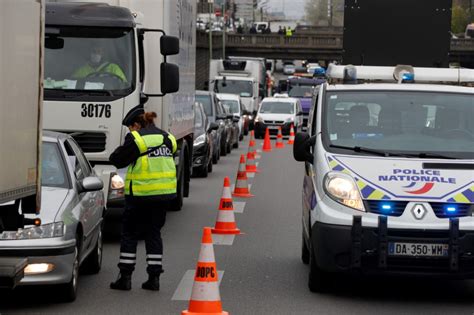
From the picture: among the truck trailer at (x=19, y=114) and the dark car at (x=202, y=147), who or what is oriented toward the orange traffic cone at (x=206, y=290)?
the dark car

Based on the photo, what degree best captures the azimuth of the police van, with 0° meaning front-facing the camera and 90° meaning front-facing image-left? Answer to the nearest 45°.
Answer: approximately 0°

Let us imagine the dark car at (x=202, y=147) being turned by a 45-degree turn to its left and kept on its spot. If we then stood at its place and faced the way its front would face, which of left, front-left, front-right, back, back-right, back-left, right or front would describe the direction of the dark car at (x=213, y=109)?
back-left

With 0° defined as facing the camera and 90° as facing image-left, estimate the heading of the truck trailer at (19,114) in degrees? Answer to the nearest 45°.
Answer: approximately 45°

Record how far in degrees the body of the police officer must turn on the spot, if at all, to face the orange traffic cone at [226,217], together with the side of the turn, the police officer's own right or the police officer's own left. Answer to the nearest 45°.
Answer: approximately 45° to the police officer's own right

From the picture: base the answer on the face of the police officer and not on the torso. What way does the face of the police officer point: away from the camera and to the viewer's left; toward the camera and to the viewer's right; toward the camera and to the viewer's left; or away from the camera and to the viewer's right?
away from the camera and to the viewer's left

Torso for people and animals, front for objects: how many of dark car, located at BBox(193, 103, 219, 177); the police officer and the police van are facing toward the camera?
2

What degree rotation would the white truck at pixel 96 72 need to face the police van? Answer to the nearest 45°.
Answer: approximately 90° to its left

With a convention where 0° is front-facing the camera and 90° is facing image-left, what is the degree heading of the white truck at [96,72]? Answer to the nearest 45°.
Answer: approximately 45°

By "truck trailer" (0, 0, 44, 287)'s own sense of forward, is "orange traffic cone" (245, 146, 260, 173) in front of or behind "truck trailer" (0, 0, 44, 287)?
behind

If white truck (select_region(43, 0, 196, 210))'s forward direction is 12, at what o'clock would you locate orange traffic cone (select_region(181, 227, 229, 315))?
The orange traffic cone is roughly at 10 o'clock from the white truck.

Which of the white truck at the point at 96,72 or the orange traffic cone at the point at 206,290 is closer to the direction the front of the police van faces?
the orange traffic cone
